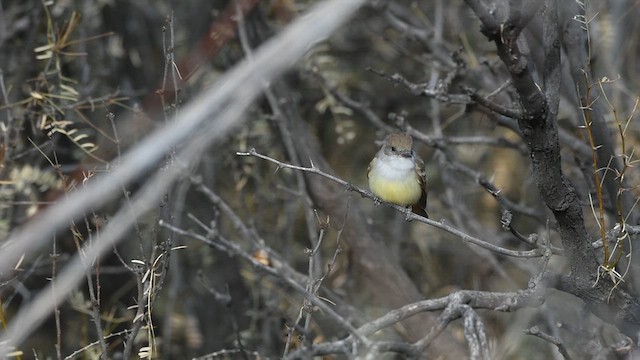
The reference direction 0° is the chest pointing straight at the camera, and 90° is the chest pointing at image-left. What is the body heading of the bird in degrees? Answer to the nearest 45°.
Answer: approximately 0°
